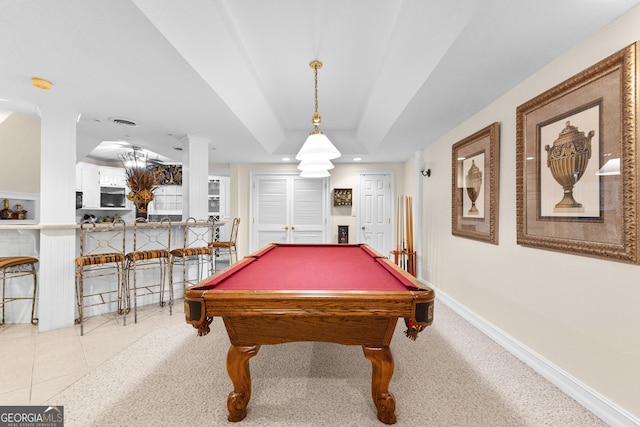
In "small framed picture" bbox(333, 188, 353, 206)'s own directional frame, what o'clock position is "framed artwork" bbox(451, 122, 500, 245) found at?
The framed artwork is roughly at 11 o'clock from the small framed picture.

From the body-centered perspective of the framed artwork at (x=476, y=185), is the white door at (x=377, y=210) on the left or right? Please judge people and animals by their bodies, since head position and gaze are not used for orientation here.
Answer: on its right

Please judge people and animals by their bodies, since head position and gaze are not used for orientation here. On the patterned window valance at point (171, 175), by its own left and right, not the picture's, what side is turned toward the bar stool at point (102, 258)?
front

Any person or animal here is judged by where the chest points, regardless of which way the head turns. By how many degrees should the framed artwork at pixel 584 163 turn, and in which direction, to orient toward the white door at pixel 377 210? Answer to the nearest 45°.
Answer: approximately 90° to its right

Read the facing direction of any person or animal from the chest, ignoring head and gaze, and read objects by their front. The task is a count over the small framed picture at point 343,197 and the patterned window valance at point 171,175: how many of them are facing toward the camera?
2

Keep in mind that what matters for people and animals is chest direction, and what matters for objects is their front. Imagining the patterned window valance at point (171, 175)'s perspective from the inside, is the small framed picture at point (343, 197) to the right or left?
on its left

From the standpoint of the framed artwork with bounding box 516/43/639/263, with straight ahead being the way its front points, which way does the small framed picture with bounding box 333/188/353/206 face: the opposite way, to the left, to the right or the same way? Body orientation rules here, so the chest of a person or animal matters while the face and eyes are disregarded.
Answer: to the left

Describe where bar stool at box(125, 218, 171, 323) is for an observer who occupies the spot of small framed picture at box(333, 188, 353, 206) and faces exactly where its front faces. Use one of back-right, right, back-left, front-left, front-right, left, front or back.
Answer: front-right

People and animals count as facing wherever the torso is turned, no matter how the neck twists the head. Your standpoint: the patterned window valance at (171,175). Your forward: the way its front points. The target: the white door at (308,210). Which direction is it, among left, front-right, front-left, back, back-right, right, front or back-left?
front-left

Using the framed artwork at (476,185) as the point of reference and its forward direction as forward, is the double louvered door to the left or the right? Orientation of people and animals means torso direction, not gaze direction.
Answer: on its right

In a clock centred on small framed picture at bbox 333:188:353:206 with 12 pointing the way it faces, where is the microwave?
The microwave is roughly at 3 o'clock from the small framed picture.

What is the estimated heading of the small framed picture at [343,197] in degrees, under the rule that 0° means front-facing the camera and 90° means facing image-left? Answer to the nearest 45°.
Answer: approximately 0°

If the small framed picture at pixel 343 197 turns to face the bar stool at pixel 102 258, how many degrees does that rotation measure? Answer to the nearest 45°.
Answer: approximately 45° to its right

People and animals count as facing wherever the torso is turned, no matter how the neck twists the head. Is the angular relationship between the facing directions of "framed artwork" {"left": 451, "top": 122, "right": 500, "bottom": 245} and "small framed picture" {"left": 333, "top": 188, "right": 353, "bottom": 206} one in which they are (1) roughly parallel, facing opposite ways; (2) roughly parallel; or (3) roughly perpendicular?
roughly perpendicular

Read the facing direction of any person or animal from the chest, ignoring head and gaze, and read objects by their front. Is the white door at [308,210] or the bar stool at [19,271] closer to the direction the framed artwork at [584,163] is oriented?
the bar stool

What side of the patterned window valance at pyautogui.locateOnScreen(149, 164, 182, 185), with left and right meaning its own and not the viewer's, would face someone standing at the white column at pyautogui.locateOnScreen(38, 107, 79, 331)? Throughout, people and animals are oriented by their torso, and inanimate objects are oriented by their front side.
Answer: front

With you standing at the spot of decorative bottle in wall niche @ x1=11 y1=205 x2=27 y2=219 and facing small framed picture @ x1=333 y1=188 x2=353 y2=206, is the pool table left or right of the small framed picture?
right

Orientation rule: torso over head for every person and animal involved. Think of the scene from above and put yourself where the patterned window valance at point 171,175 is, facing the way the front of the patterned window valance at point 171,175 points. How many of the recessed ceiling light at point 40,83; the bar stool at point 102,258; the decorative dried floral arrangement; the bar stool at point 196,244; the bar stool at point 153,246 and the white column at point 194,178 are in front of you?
6

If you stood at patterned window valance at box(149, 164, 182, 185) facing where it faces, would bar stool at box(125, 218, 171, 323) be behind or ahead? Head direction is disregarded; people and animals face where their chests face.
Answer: ahead
